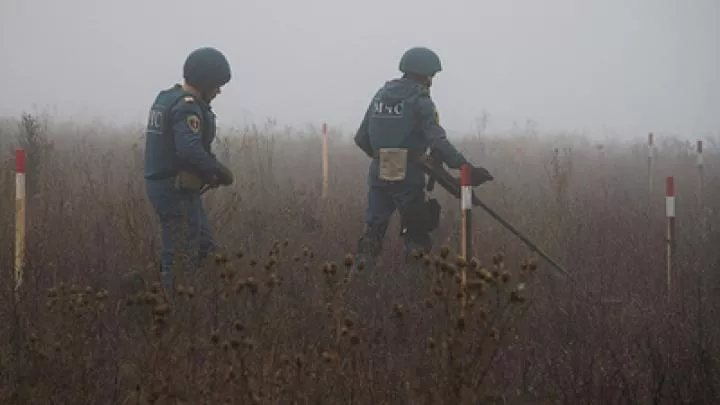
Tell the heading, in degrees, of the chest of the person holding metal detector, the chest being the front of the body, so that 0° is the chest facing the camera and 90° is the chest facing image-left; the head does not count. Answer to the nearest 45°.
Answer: approximately 225°

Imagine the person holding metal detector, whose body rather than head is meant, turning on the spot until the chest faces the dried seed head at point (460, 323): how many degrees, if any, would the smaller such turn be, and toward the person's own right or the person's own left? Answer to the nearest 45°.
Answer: approximately 135° to the person's own right

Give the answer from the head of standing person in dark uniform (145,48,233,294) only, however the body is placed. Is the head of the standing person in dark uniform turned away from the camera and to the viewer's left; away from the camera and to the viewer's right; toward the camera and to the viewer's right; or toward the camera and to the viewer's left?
away from the camera and to the viewer's right

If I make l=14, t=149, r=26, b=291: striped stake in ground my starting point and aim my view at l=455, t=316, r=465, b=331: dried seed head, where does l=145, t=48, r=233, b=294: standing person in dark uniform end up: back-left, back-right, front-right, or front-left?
front-left

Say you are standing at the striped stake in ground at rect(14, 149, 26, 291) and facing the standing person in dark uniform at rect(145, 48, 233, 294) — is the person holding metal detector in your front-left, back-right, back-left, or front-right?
front-left

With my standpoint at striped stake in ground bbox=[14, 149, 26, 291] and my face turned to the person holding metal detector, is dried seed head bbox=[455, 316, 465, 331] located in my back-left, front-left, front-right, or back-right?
front-right

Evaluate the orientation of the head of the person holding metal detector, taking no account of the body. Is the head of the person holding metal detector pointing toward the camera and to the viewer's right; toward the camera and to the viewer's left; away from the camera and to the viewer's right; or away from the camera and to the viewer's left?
away from the camera and to the viewer's right

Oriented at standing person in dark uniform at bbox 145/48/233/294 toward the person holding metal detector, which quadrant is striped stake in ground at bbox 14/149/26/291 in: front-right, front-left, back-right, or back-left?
back-left
